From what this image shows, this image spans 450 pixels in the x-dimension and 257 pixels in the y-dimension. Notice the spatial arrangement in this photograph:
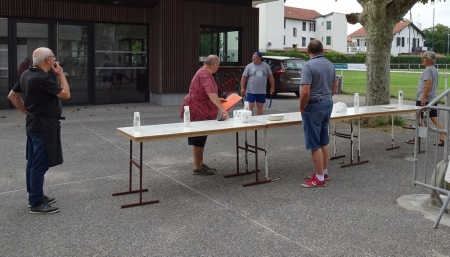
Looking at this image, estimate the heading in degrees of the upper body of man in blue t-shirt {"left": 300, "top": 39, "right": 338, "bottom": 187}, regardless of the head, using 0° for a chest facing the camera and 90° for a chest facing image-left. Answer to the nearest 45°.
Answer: approximately 135°

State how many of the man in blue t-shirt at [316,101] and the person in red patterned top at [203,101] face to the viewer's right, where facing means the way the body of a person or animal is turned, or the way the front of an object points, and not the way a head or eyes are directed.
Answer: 1

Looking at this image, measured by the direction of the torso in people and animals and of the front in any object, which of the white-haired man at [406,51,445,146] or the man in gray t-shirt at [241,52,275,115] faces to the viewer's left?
the white-haired man

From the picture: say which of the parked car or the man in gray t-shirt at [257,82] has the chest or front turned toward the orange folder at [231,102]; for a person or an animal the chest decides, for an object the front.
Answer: the man in gray t-shirt

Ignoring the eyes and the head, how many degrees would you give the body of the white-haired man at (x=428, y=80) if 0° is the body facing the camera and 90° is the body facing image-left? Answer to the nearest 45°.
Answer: approximately 90°

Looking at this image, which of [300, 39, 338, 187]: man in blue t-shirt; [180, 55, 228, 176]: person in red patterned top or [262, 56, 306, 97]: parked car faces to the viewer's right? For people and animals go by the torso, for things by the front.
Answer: the person in red patterned top

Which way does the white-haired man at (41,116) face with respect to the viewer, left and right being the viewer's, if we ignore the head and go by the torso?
facing away from the viewer and to the right of the viewer

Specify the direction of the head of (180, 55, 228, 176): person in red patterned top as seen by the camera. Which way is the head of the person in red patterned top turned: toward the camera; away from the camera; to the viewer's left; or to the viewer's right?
to the viewer's right

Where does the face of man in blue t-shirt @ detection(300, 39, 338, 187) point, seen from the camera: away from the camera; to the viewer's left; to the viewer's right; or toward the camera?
away from the camera

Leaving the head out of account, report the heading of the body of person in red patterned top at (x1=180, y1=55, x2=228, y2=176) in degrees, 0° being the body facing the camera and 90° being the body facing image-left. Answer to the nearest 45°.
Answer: approximately 270°
